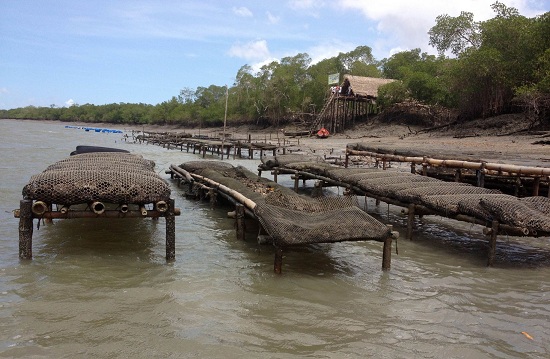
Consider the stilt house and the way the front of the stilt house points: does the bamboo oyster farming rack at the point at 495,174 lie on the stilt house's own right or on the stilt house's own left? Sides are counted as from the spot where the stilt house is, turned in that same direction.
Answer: on the stilt house's own left

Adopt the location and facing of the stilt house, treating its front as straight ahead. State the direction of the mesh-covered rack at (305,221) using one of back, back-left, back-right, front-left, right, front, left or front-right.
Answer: front-left

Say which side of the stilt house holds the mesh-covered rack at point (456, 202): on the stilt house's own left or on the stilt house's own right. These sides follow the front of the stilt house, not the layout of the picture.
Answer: on the stilt house's own left

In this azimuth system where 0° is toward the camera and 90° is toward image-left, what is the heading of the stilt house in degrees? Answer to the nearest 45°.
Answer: approximately 45°

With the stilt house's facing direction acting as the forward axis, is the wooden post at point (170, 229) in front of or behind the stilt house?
in front

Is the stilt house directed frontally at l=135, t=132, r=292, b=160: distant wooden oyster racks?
yes

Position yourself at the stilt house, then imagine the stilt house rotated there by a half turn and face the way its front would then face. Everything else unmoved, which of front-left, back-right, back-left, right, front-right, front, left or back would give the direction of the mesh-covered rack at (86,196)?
back-right

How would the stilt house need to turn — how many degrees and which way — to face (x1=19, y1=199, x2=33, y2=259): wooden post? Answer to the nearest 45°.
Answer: approximately 45° to its left
